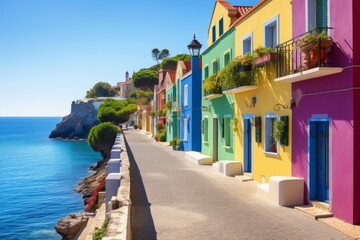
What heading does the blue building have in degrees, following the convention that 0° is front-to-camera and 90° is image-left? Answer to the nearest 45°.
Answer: approximately 45°

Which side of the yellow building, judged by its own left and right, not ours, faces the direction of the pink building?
left

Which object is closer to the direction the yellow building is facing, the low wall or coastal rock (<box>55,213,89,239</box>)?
the low wall

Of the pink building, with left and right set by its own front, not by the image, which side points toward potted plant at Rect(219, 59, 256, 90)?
right

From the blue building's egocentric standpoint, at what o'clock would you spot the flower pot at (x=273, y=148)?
The flower pot is roughly at 10 o'clock from the blue building.

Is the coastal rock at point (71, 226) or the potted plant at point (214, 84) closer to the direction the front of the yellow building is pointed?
the coastal rock

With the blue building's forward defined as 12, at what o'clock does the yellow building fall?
The yellow building is roughly at 10 o'clock from the blue building.

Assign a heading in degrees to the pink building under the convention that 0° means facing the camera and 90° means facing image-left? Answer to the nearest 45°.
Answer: approximately 45°
